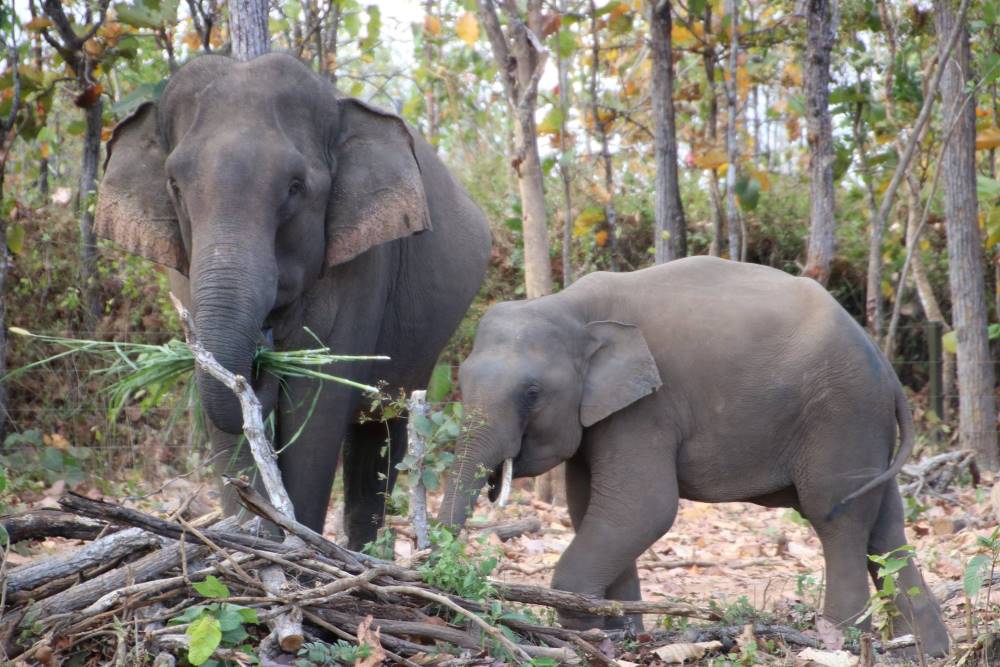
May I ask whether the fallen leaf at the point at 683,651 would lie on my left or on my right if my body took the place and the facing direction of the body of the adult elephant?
on my left

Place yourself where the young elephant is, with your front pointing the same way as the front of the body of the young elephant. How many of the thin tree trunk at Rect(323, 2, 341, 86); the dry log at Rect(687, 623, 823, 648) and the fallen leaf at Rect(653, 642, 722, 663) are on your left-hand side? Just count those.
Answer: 2

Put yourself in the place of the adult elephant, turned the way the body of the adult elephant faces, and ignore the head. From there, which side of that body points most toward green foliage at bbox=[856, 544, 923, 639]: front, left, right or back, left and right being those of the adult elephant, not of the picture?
left

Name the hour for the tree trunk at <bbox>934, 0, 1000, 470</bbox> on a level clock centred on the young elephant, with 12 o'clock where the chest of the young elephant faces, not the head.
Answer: The tree trunk is roughly at 4 o'clock from the young elephant.

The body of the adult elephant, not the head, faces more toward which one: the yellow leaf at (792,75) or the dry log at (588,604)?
the dry log

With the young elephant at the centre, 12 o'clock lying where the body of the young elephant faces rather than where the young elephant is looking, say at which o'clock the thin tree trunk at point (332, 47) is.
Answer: The thin tree trunk is roughly at 2 o'clock from the young elephant.

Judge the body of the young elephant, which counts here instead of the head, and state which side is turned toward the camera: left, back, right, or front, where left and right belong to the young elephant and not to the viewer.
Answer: left

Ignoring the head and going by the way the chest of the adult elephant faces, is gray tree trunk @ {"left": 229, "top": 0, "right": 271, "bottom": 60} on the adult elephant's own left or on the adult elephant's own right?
on the adult elephant's own right

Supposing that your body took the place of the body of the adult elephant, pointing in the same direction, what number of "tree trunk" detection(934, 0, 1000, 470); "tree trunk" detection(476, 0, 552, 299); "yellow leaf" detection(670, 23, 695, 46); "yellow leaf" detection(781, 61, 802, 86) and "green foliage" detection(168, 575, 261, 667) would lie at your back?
4

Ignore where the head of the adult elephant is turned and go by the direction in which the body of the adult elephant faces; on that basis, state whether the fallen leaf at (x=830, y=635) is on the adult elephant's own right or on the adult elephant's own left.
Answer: on the adult elephant's own left

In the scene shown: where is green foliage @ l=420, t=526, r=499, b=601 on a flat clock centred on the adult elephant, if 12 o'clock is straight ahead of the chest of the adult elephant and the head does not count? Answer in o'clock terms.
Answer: The green foliage is roughly at 10 o'clock from the adult elephant.

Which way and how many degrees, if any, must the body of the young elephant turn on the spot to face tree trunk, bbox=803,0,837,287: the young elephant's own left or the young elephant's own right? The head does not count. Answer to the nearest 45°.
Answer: approximately 90° to the young elephant's own right
